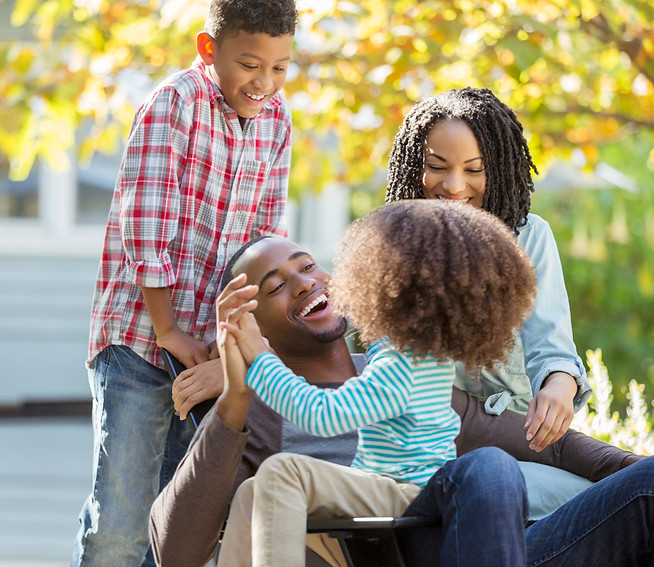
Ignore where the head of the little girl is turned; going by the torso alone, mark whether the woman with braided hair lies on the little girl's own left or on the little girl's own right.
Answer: on the little girl's own right

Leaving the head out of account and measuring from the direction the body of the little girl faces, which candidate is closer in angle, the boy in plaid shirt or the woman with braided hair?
the boy in plaid shirt

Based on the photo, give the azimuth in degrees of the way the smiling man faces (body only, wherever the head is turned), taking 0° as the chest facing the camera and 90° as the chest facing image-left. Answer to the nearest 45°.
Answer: approximately 315°

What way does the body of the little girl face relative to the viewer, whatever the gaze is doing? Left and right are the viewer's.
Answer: facing away from the viewer and to the left of the viewer

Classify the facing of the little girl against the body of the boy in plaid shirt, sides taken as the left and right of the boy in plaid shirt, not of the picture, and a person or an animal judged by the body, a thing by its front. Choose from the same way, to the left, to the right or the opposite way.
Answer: the opposite way

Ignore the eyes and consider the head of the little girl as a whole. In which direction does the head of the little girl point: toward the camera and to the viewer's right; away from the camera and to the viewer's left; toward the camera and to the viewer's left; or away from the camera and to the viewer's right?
away from the camera and to the viewer's left

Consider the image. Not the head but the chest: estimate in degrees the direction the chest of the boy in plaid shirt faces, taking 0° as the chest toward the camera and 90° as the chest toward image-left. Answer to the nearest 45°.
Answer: approximately 315°
